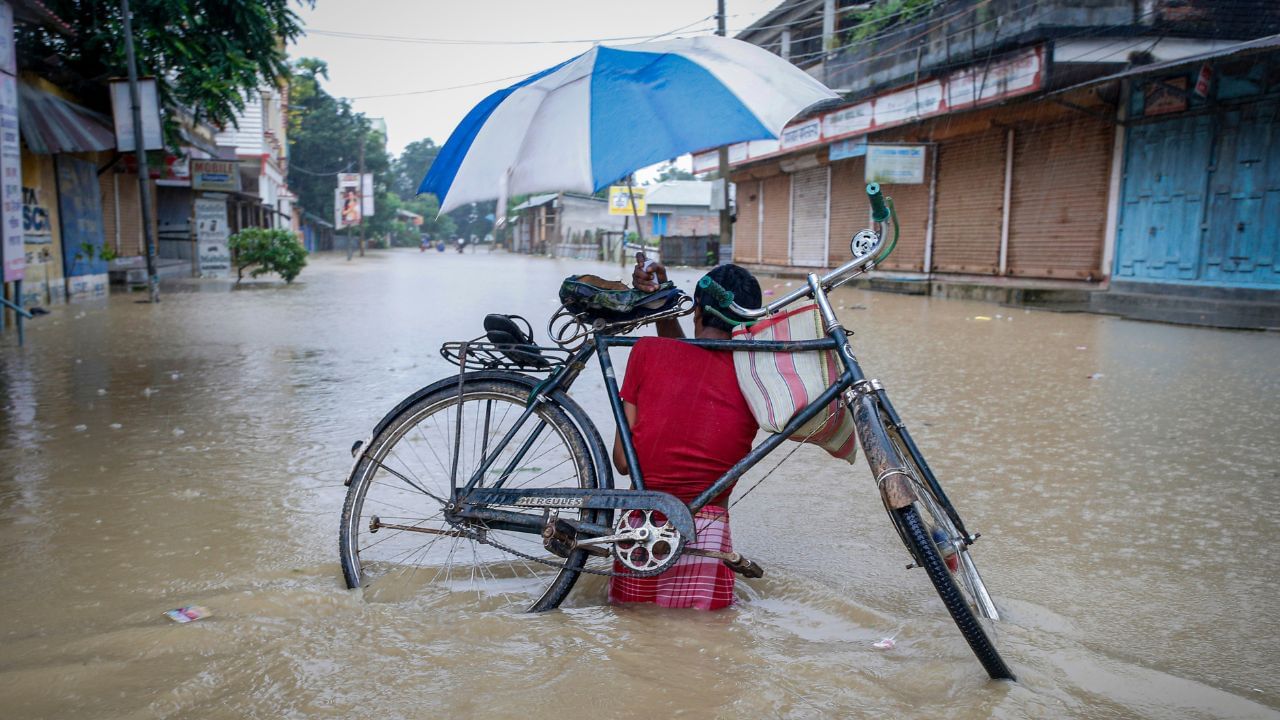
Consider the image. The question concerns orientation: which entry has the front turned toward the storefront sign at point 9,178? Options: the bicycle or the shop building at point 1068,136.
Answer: the shop building

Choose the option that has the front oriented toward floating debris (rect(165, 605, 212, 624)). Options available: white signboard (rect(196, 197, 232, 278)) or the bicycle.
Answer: the white signboard

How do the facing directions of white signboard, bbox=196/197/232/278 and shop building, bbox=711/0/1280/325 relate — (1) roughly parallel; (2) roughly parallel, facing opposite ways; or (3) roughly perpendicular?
roughly perpendicular

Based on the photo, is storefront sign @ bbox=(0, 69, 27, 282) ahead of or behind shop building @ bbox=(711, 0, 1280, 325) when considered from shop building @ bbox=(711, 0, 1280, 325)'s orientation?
ahead

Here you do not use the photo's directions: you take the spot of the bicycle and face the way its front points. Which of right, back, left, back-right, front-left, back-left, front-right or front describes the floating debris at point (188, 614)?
back

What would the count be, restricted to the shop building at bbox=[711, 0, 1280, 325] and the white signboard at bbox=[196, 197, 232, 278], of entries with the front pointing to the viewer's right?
0

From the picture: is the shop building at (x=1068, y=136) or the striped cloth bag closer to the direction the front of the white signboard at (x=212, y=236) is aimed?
the striped cloth bag

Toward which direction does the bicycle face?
to the viewer's right

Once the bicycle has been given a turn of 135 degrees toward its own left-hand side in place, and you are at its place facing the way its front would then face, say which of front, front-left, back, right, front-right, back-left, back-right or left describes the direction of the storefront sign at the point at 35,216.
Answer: front

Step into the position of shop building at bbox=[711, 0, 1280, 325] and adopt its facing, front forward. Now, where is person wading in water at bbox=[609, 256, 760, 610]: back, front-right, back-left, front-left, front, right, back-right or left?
front-left

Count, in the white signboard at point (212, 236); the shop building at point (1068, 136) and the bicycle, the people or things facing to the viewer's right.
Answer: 1

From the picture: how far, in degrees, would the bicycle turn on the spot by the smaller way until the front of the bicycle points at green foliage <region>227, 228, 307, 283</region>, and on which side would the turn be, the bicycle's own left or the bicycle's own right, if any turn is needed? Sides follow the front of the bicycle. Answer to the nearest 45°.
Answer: approximately 135° to the bicycle's own left

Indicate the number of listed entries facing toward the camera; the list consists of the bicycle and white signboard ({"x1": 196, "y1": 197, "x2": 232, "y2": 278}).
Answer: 1

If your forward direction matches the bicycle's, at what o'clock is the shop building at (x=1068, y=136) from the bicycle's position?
The shop building is roughly at 10 o'clock from the bicycle.

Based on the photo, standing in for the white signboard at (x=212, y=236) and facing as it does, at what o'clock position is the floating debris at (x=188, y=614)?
The floating debris is roughly at 12 o'clock from the white signboard.

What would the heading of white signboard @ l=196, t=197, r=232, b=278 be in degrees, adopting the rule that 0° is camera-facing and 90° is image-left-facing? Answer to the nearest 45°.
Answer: approximately 0°

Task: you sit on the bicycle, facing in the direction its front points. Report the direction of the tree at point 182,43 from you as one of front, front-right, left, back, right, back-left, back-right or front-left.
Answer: back-left

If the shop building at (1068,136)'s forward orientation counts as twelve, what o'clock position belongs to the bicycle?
The bicycle is roughly at 11 o'clock from the shop building.
